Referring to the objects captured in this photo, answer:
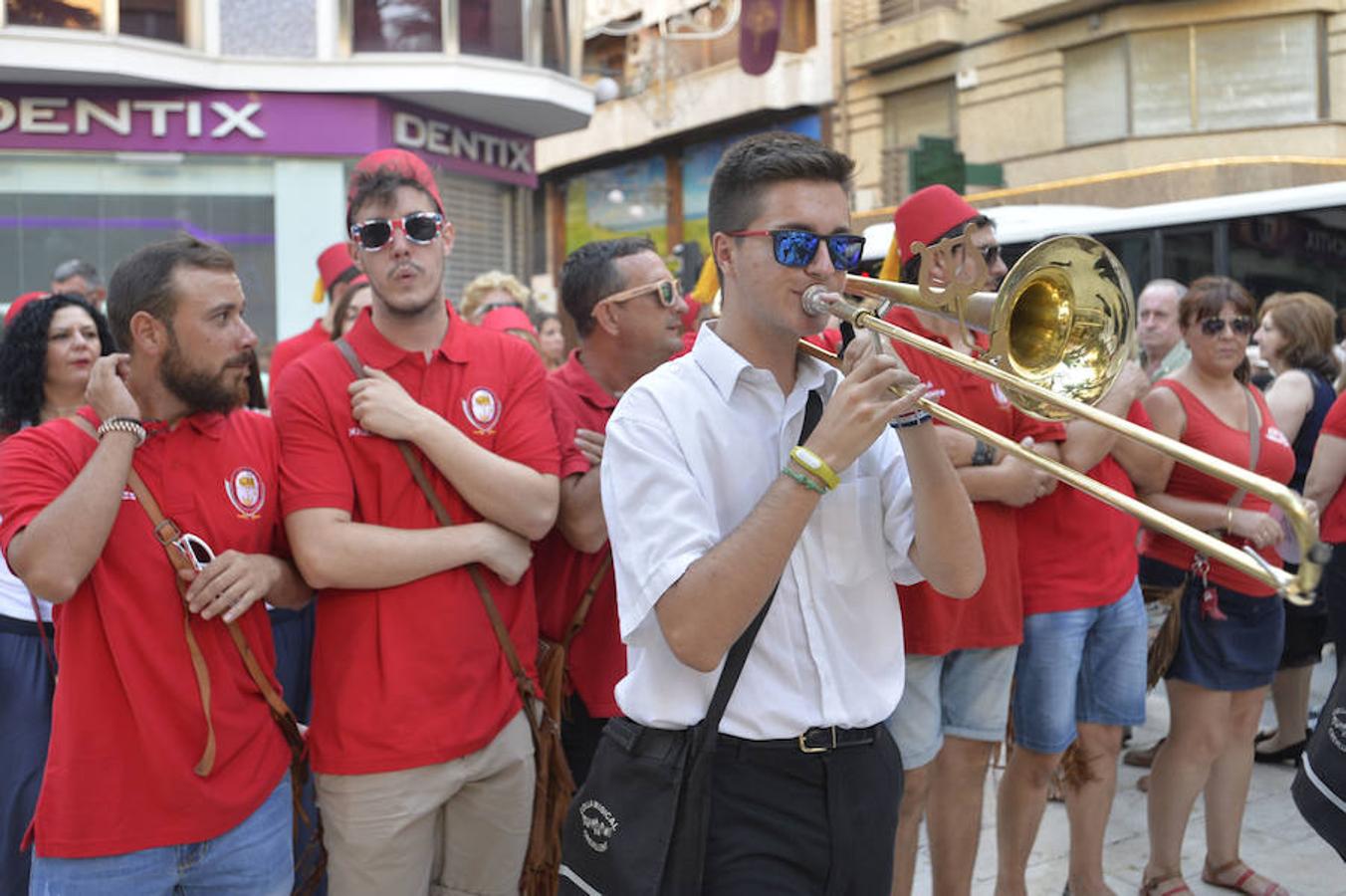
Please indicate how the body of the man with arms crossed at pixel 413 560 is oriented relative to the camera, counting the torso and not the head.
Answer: toward the camera

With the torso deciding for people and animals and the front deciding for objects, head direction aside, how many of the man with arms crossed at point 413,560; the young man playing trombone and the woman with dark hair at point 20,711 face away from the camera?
0

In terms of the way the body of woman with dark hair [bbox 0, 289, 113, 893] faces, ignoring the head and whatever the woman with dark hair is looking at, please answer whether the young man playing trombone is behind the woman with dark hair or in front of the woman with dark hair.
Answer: in front

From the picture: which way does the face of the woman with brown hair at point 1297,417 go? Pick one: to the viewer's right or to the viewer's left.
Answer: to the viewer's left

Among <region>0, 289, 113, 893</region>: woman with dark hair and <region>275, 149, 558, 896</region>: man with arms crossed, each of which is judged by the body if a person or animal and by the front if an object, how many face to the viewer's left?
0

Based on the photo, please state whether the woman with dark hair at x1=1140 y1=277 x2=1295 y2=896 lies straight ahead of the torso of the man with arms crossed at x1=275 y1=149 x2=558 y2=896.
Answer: no

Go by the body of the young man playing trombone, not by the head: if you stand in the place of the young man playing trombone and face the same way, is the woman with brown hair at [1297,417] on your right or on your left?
on your left

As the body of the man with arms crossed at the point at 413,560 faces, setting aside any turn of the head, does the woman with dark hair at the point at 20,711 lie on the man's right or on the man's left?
on the man's right

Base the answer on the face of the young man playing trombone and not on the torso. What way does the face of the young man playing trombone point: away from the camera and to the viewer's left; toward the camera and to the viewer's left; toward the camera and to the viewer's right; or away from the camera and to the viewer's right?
toward the camera and to the viewer's right

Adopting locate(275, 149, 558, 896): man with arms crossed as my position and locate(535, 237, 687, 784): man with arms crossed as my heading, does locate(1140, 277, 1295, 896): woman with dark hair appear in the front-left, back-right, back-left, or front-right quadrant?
front-right

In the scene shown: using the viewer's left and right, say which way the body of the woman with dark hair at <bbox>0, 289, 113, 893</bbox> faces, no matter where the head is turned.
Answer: facing the viewer and to the right of the viewer

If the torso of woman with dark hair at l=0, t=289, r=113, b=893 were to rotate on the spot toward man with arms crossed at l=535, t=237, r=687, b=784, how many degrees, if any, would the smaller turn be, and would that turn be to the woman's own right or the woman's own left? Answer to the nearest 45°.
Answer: approximately 45° to the woman's own left

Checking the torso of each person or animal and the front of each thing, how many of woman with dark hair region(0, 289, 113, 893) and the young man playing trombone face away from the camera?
0

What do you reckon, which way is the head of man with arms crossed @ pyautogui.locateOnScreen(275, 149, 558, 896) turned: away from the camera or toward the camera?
toward the camera
